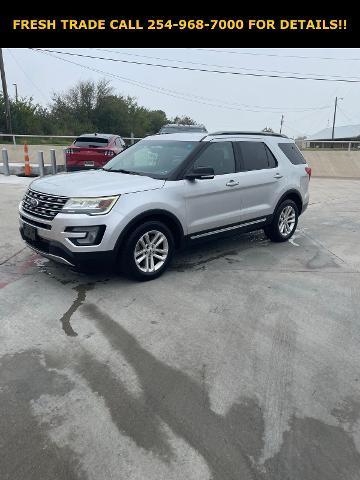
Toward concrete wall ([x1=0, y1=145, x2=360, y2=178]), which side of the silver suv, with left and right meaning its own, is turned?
back

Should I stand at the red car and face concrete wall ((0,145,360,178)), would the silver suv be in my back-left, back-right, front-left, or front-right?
back-right

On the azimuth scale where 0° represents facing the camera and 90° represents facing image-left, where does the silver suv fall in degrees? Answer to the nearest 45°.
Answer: approximately 45°

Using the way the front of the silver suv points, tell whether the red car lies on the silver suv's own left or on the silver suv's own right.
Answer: on the silver suv's own right

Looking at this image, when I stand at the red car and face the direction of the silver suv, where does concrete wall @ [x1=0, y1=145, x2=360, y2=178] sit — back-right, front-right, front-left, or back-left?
back-left
